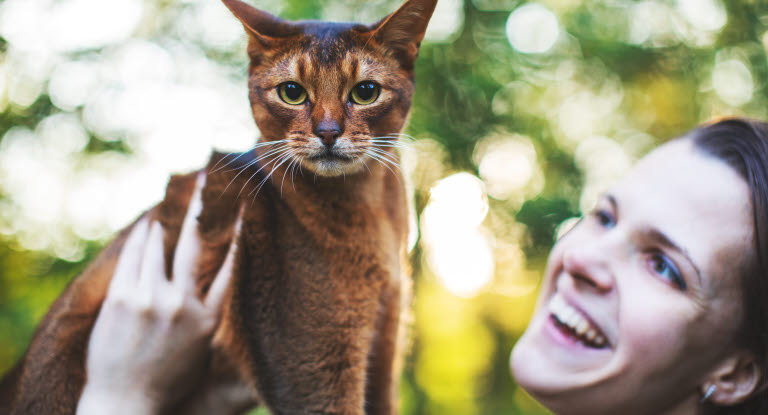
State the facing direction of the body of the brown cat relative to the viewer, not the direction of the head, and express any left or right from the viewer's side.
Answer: facing the viewer and to the right of the viewer
